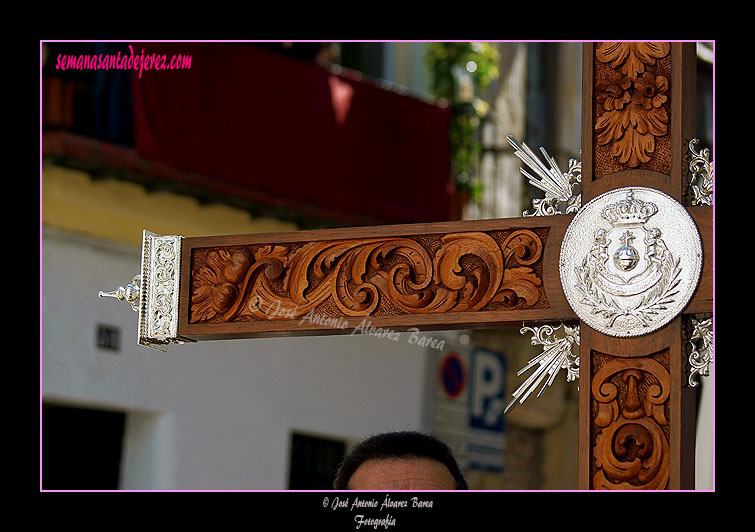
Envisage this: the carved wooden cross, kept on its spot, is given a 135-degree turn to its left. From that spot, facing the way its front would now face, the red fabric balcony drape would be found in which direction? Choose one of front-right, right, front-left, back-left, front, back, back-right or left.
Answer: front-left

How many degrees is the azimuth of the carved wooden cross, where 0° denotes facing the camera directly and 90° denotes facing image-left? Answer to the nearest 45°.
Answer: approximately 0°

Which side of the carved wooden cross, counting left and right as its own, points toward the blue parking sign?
back
